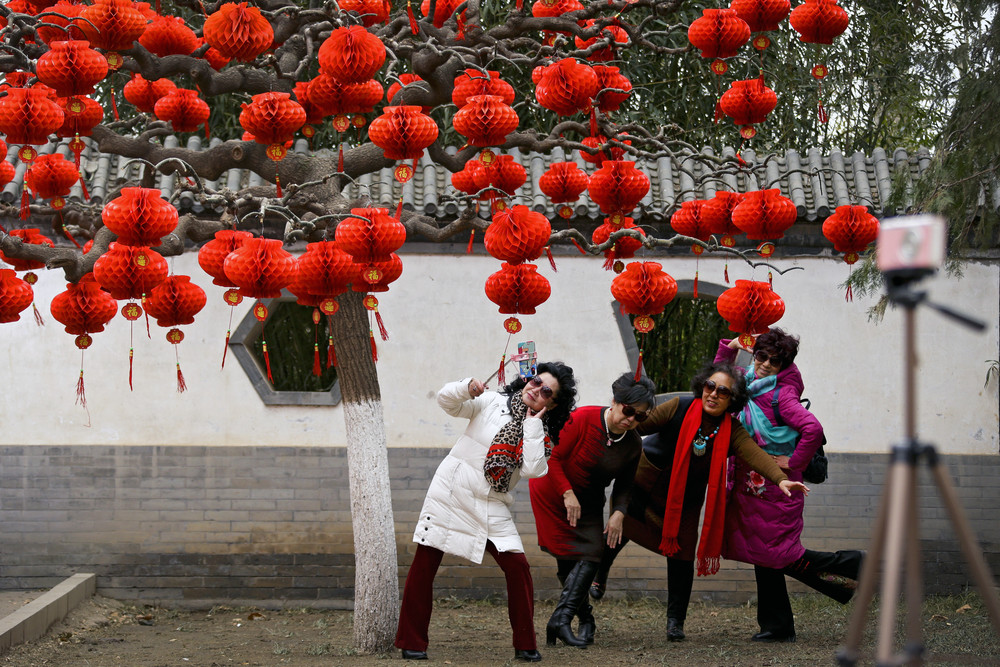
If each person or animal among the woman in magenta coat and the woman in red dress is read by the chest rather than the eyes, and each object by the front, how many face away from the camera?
0

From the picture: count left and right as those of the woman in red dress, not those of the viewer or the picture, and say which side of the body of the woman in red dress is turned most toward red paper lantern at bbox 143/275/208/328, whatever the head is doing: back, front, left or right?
right

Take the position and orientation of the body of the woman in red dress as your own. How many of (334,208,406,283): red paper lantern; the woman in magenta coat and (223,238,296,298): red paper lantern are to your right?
2

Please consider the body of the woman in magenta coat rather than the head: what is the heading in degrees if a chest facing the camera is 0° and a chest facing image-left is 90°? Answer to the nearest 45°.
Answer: approximately 45°
